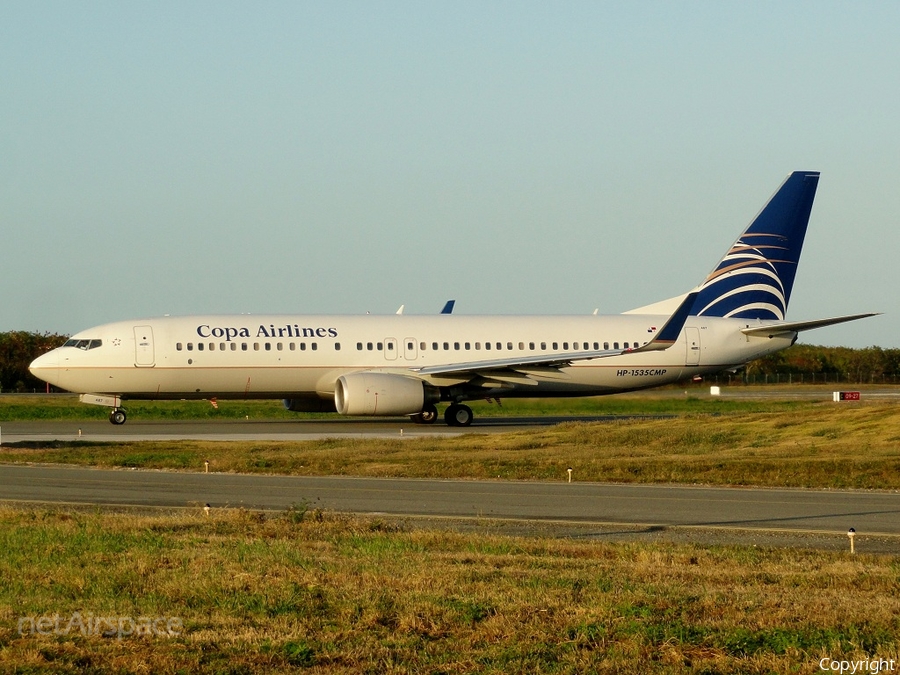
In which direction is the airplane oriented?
to the viewer's left
